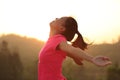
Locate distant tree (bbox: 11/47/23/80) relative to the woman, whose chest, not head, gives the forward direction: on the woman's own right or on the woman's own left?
on the woman's own right

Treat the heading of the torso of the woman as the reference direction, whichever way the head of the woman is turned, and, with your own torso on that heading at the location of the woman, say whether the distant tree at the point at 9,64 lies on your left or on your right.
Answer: on your right

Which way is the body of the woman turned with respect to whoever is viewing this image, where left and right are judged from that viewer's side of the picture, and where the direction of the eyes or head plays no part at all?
facing to the left of the viewer

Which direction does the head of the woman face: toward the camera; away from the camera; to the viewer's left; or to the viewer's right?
to the viewer's left
